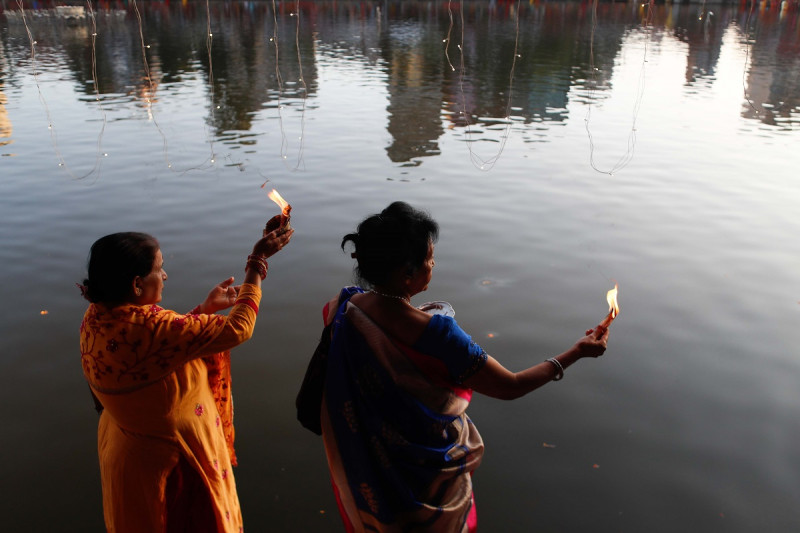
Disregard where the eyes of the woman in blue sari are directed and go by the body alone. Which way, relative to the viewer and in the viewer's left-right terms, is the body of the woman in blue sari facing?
facing away from the viewer and to the right of the viewer

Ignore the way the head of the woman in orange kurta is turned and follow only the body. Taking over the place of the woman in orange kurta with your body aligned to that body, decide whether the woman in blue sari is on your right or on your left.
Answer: on your right

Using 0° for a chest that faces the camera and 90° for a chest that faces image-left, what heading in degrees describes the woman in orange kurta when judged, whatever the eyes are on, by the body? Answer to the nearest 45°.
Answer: approximately 225°

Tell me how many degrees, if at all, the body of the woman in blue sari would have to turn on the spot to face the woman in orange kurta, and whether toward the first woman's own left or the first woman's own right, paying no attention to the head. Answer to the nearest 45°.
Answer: approximately 135° to the first woman's own left

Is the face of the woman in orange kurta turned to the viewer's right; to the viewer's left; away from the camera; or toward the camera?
to the viewer's right
